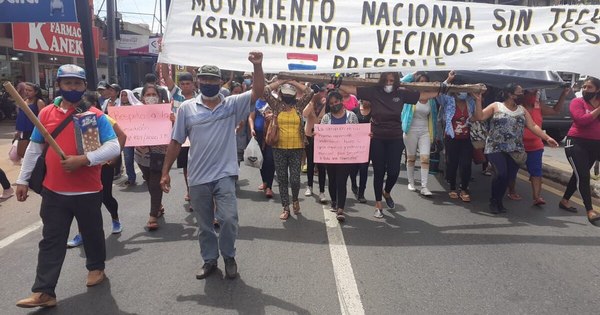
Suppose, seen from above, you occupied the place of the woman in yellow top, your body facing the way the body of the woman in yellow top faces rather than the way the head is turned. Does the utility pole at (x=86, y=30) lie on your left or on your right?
on your right

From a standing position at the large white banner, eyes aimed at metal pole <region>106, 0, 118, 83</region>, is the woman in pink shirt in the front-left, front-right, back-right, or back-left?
back-right

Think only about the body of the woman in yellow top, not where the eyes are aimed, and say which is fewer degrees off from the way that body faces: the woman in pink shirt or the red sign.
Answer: the woman in pink shirt

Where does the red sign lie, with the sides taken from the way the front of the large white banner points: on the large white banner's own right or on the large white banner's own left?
on the large white banner's own right

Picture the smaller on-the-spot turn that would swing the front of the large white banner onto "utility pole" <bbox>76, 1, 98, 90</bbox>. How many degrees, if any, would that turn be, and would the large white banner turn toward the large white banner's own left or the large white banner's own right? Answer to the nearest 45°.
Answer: approximately 90° to the large white banner's own right

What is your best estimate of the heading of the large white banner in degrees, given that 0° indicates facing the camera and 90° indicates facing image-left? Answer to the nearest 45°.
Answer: approximately 0°

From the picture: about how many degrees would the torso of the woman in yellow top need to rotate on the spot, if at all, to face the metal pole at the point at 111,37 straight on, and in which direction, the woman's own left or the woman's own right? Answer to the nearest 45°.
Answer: approximately 135° to the woman's own right

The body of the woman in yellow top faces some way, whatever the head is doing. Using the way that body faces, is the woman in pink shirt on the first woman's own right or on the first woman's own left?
on the first woman's own left

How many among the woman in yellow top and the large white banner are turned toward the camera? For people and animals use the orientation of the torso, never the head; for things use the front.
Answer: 2
